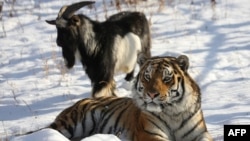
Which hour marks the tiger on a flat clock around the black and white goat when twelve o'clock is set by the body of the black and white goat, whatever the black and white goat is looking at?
The tiger is roughly at 10 o'clock from the black and white goat.

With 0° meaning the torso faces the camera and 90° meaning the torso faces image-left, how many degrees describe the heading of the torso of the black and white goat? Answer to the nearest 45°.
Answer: approximately 45°

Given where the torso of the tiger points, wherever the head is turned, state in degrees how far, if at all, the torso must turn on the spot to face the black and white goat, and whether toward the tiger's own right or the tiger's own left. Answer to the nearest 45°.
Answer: approximately 135° to the tiger's own left
